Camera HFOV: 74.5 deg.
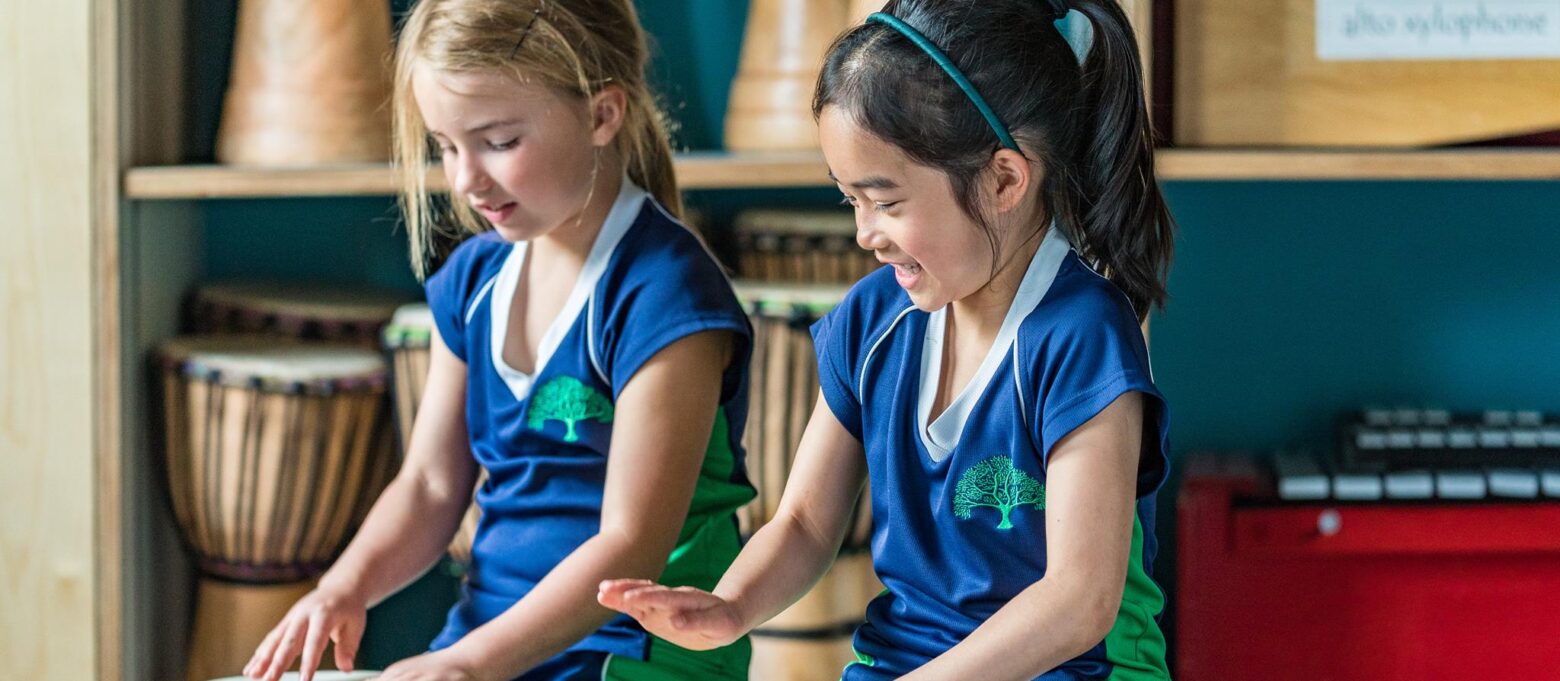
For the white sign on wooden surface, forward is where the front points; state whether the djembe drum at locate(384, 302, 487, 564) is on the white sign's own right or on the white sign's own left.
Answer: on the white sign's own right

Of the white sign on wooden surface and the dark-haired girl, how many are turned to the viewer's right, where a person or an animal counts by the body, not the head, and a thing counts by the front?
0

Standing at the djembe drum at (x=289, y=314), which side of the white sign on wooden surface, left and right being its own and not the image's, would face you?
right

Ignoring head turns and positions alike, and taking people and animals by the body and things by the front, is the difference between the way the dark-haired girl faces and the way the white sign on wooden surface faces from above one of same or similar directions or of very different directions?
same or similar directions

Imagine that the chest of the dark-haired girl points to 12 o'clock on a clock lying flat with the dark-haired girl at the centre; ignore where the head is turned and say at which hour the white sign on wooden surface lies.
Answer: The white sign on wooden surface is roughly at 6 o'clock from the dark-haired girl.

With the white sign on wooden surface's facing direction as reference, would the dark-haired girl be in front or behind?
in front

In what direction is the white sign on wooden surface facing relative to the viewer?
toward the camera

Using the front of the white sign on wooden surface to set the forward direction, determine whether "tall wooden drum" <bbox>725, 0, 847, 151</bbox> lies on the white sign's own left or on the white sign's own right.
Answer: on the white sign's own right

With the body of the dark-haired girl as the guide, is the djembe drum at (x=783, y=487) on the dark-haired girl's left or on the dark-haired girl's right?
on the dark-haired girl's right

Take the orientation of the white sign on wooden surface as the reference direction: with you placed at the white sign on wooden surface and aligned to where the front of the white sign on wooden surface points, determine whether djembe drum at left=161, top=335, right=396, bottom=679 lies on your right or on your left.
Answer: on your right

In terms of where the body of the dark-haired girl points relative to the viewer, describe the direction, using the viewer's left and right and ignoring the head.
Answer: facing the viewer and to the left of the viewer

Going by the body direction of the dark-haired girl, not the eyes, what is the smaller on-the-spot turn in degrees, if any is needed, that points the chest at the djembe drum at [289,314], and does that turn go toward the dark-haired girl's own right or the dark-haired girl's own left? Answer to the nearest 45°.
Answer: approximately 90° to the dark-haired girl's own right

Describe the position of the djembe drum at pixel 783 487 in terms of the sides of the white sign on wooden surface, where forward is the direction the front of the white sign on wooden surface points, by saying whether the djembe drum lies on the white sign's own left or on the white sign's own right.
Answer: on the white sign's own right
